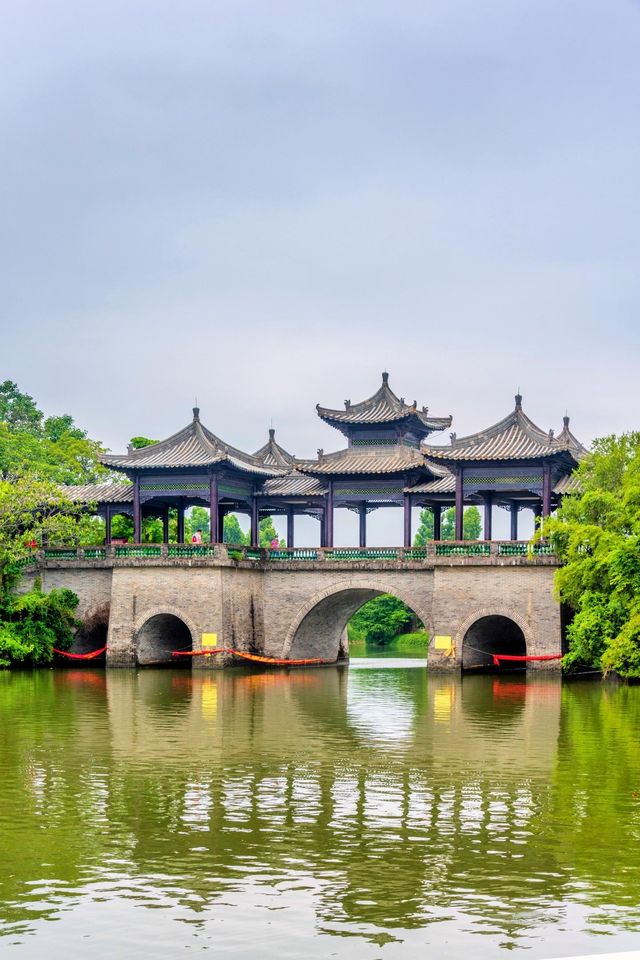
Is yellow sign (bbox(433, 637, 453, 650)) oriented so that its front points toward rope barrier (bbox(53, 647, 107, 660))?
no

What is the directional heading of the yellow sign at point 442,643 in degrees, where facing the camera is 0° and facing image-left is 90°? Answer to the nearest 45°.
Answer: approximately 0°

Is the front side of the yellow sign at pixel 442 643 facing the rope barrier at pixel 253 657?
no
